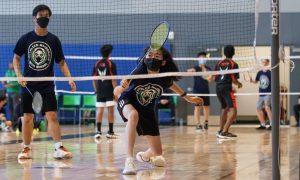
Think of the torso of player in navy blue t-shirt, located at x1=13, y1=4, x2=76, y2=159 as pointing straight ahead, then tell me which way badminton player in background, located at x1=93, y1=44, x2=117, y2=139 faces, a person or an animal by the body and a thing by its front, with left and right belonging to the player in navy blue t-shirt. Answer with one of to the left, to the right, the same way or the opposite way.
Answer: the opposite way

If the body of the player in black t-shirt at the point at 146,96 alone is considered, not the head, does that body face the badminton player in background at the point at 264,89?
no

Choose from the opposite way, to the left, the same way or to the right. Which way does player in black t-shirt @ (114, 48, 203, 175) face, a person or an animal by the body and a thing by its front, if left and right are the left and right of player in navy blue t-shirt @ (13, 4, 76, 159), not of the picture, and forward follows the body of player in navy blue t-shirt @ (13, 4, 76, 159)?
the same way

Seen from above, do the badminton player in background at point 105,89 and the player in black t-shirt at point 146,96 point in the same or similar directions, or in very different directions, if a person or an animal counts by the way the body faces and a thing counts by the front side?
very different directions

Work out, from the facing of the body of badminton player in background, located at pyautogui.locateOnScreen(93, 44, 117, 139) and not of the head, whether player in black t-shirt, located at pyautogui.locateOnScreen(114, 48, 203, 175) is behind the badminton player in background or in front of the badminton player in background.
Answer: behind

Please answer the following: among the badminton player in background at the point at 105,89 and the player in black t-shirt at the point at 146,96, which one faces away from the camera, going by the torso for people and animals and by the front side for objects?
the badminton player in background

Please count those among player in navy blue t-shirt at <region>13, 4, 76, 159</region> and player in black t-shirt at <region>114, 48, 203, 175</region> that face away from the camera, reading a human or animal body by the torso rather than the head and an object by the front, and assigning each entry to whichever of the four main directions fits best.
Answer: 0

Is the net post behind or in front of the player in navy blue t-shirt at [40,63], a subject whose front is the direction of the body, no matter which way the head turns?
in front

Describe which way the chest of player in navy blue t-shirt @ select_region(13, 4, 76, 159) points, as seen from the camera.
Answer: toward the camera

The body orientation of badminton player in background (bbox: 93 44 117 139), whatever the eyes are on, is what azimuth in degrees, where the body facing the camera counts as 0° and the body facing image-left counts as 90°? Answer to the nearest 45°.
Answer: approximately 180°

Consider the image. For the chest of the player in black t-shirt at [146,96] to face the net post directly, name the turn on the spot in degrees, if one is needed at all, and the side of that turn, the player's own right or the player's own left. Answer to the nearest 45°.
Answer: approximately 45° to the player's own left
